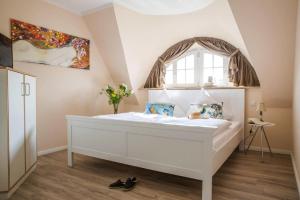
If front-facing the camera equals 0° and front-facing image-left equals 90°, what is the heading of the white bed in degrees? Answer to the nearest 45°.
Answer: approximately 45°

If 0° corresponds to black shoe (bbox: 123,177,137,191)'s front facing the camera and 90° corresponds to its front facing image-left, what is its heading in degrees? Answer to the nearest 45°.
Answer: approximately 45°

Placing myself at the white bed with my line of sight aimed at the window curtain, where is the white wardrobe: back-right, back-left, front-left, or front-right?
back-left

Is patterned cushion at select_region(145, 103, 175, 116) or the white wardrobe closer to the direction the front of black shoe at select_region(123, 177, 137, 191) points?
the white wardrobe

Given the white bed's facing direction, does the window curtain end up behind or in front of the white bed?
behind

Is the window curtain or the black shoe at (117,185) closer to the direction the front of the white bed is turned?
the black shoe

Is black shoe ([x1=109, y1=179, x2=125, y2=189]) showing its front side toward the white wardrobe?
yes

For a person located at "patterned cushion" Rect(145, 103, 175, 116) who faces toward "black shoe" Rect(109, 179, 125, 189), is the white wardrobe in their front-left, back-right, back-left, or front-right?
front-right

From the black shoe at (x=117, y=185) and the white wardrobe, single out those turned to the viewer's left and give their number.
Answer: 1

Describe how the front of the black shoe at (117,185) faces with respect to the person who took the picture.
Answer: facing to the left of the viewer

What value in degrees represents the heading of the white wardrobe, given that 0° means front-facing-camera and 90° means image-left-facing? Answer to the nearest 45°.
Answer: approximately 315°
